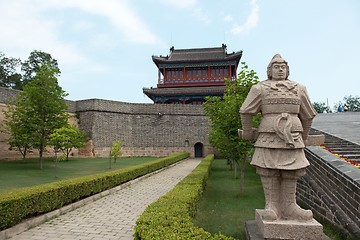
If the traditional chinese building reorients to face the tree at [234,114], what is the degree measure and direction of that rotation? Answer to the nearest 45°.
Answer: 0° — it already faces it

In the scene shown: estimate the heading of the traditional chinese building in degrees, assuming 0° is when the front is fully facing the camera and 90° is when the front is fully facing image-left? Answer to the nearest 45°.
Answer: approximately 0°

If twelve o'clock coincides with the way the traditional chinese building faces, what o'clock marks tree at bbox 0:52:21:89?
The tree is roughly at 3 o'clock from the traditional chinese building.

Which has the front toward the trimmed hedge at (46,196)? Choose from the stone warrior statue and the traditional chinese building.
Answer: the traditional chinese building

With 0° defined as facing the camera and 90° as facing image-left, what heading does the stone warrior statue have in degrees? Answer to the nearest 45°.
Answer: approximately 0°

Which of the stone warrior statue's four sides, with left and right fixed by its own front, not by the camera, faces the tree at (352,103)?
back

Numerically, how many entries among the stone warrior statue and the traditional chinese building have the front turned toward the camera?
2

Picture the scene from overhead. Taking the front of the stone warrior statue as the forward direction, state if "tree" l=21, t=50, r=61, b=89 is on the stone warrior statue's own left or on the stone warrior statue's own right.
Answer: on the stone warrior statue's own right

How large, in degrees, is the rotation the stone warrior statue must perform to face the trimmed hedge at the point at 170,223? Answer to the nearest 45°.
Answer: approximately 90° to its right

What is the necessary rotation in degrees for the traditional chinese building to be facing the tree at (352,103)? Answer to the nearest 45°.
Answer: approximately 135° to its left

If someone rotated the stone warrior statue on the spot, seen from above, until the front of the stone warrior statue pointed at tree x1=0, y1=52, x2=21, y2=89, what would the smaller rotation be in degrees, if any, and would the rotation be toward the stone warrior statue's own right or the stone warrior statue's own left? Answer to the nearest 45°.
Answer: approximately 135° to the stone warrior statue's own right
